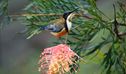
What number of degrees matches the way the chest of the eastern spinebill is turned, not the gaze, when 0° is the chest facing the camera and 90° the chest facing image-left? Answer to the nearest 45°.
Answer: approximately 270°
